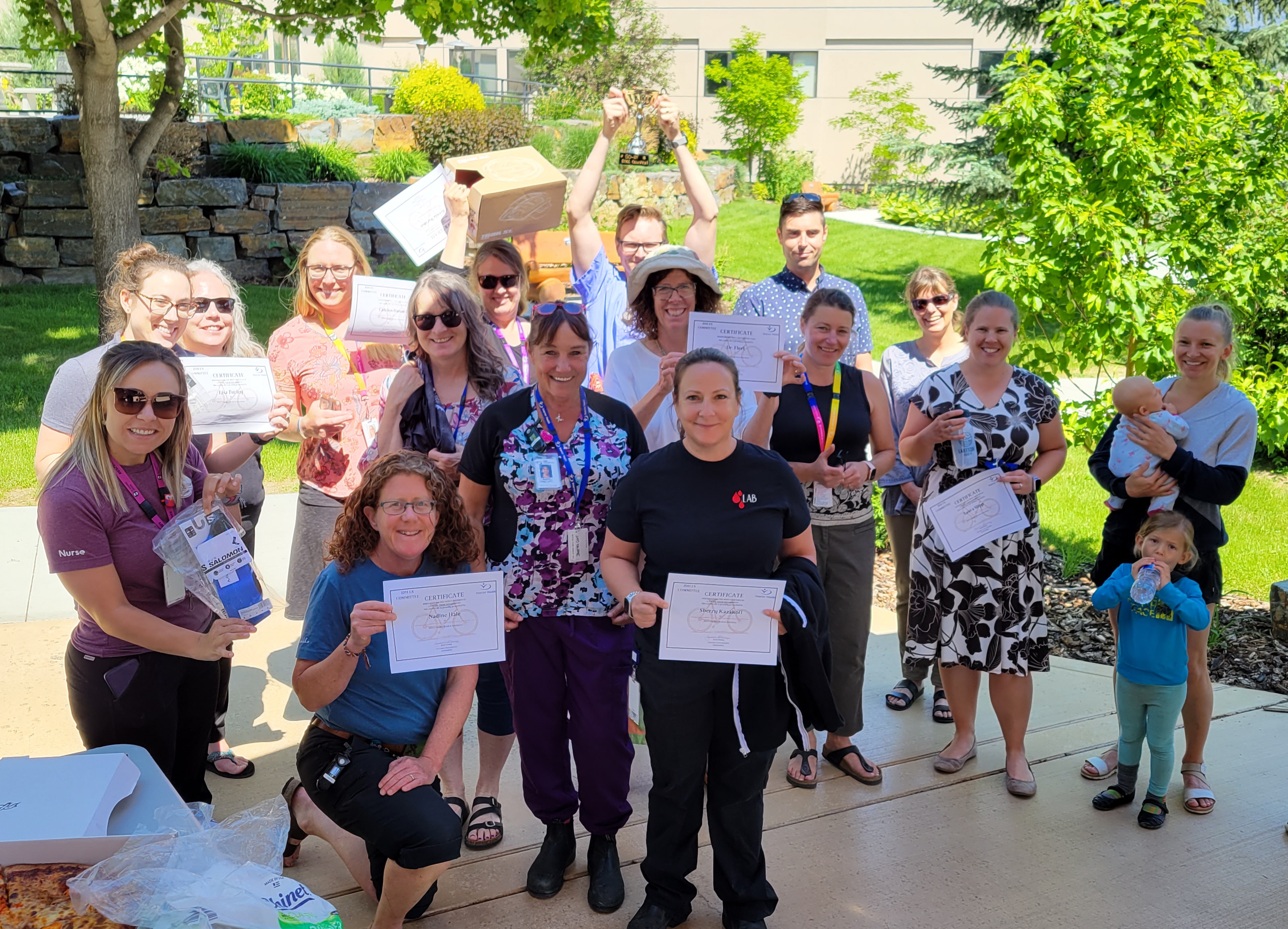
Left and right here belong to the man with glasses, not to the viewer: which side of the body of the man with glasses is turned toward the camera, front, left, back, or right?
front

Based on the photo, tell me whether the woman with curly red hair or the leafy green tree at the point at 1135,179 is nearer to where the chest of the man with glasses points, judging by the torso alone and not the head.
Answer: the woman with curly red hair

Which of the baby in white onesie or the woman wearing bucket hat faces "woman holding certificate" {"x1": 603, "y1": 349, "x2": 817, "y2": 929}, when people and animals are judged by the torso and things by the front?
the woman wearing bucket hat

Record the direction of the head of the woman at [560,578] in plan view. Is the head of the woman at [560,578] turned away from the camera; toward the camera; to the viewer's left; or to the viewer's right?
toward the camera

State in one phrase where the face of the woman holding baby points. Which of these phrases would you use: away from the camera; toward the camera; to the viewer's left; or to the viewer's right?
toward the camera

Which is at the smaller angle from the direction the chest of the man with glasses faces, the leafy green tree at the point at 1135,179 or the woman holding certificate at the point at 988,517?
the woman holding certificate

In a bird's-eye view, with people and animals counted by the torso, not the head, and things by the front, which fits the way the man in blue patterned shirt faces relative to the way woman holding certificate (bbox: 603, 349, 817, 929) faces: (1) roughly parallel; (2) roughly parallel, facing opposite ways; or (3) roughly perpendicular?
roughly parallel

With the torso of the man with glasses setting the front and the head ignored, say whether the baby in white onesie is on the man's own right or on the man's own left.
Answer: on the man's own left

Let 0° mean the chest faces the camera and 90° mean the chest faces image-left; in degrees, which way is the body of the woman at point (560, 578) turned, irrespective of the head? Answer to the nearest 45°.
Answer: approximately 0°

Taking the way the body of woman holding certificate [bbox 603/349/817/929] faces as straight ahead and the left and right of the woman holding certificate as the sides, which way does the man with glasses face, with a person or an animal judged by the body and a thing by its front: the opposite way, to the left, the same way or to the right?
the same way

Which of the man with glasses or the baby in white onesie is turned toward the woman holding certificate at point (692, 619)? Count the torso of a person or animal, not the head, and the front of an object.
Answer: the man with glasses

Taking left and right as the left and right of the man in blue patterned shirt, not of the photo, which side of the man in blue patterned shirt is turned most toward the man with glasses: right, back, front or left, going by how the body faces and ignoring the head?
right

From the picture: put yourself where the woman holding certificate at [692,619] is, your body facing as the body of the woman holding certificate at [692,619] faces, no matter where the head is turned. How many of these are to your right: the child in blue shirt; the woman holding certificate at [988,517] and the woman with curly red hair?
1

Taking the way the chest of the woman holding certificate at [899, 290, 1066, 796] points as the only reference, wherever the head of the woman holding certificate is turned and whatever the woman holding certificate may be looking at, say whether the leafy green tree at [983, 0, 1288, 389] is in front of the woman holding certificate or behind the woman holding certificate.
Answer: behind

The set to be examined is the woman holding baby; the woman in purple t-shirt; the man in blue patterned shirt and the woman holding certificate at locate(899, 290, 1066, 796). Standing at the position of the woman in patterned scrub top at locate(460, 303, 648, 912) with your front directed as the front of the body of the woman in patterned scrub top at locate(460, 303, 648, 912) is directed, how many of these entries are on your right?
1

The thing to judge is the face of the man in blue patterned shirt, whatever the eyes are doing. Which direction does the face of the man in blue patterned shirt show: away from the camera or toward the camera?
toward the camera

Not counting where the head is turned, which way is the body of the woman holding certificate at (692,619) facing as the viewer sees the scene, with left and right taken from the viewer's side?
facing the viewer
